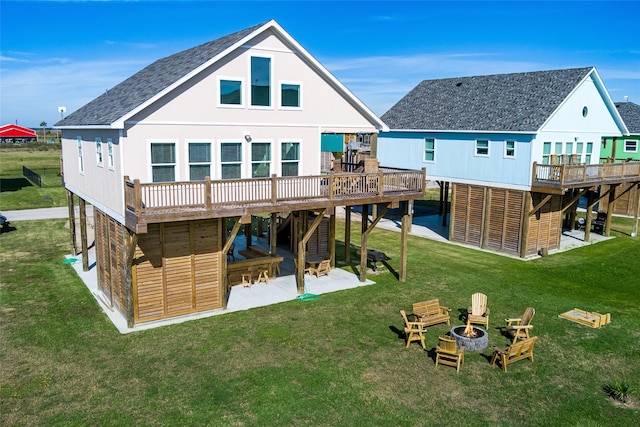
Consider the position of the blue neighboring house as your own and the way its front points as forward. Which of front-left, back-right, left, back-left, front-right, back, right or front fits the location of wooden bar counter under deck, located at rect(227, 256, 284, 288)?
right

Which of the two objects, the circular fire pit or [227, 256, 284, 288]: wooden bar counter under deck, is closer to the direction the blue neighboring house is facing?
the circular fire pit

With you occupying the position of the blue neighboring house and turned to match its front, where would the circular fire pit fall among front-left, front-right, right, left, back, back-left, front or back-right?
front-right

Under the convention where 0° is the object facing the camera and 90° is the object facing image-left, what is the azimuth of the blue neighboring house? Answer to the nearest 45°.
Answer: approximately 315°
